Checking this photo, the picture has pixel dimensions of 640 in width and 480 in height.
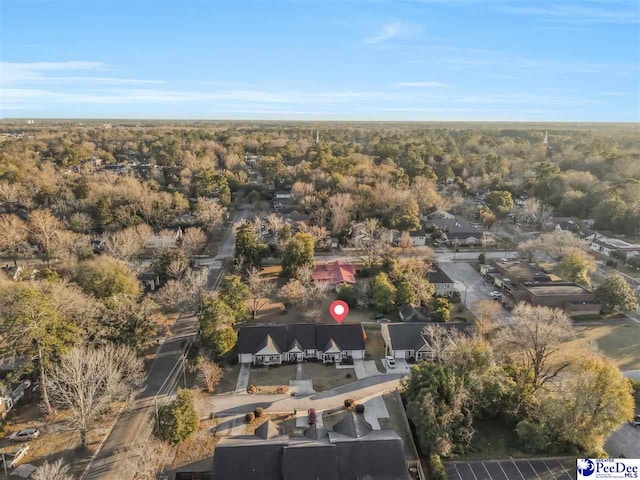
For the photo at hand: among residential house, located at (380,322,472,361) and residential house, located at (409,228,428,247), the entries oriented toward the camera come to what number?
2

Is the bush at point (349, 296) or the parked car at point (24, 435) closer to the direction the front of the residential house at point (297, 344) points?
the parked car

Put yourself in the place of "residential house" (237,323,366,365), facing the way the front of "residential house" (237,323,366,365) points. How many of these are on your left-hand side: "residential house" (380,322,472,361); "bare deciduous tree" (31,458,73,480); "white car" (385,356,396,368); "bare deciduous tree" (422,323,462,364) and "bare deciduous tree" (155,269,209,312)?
3

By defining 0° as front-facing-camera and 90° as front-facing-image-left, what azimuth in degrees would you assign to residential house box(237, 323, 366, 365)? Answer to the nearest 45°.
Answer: approximately 0°

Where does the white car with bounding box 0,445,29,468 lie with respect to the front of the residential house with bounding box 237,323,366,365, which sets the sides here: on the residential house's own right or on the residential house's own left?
on the residential house's own right

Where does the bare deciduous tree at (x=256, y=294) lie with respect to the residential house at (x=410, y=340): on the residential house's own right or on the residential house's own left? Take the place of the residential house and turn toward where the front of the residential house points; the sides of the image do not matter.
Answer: on the residential house's own right

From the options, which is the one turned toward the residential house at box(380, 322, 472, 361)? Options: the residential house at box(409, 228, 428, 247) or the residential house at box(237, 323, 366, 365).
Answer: the residential house at box(409, 228, 428, 247)

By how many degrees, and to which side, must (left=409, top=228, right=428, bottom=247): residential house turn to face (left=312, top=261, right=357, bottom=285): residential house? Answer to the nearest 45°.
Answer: approximately 45° to its right

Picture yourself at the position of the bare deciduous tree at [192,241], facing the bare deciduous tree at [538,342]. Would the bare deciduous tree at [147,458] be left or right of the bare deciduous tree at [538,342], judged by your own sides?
right
